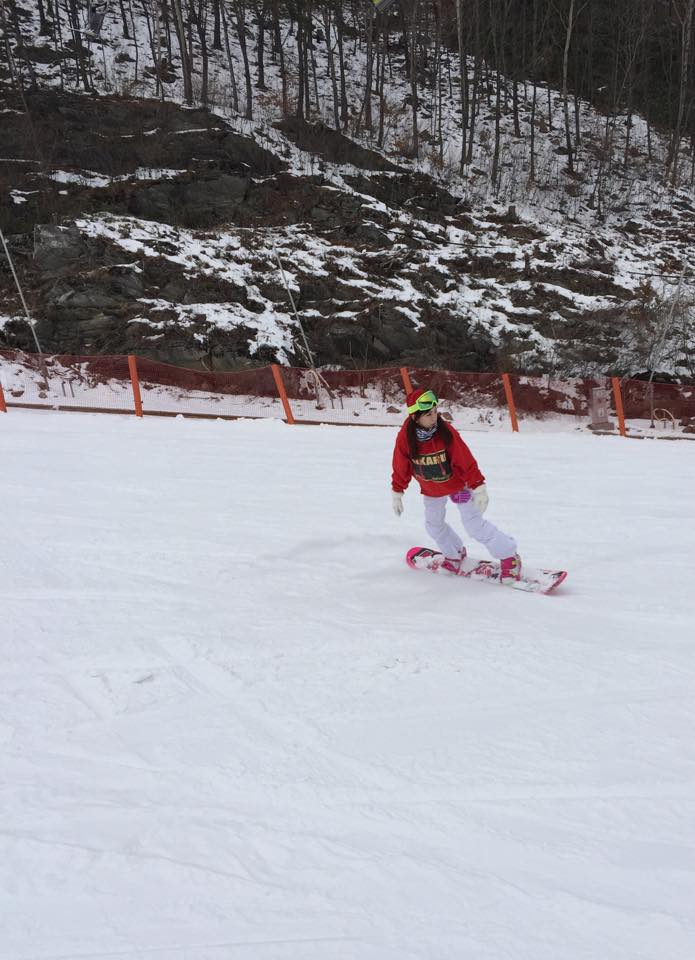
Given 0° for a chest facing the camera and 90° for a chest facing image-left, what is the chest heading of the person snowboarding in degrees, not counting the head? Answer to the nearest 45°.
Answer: approximately 0°

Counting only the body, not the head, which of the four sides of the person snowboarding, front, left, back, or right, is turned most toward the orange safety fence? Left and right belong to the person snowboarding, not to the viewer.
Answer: back
